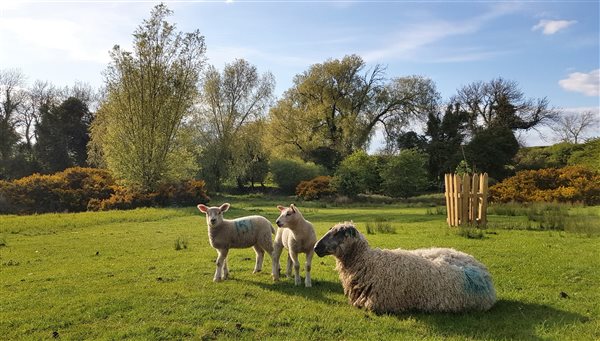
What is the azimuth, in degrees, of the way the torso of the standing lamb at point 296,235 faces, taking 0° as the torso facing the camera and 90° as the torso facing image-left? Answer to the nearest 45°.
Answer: approximately 315°

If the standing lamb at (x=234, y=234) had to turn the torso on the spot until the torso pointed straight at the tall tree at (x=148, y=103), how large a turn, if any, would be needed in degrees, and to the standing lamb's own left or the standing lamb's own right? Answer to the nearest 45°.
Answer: approximately 135° to the standing lamb's own right

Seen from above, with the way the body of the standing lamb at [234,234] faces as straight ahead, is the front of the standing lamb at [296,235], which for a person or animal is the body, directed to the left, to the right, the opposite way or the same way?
to the left

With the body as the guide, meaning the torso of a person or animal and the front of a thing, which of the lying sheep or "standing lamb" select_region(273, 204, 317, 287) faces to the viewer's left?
the lying sheep

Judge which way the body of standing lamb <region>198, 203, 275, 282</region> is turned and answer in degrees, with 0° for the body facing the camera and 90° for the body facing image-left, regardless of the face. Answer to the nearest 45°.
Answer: approximately 45°

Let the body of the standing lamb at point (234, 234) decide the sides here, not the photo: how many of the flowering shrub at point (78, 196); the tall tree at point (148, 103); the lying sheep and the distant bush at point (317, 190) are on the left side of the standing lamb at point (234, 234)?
1

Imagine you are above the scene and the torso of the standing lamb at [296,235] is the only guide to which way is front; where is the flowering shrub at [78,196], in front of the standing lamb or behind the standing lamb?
behind

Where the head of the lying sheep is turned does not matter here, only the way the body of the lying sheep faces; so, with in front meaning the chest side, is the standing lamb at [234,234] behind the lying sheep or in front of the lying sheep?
in front

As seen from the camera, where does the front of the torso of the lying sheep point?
to the viewer's left

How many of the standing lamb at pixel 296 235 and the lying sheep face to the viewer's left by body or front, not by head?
1

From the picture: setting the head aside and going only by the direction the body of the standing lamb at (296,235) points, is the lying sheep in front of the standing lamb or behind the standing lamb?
in front

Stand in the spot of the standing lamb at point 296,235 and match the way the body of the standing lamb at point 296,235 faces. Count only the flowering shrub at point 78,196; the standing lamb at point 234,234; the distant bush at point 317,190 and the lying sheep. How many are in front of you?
1

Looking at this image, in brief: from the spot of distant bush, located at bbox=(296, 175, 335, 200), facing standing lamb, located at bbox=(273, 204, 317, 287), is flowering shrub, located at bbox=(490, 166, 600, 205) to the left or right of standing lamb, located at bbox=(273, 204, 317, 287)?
left
